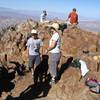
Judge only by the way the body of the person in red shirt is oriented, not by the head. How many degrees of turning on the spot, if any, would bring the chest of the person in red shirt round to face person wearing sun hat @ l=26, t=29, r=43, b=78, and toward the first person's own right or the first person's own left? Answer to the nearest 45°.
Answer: approximately 180°

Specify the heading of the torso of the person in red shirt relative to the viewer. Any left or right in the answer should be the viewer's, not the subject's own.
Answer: facing away from the viewer
